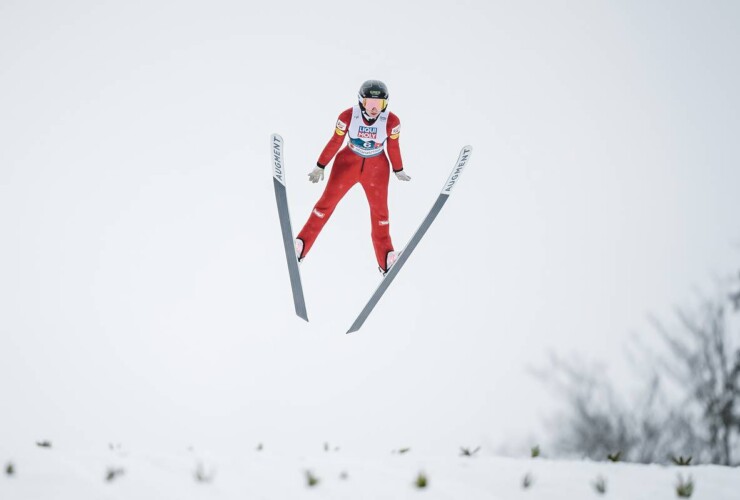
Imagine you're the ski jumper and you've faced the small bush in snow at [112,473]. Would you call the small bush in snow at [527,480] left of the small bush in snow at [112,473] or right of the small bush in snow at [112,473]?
left

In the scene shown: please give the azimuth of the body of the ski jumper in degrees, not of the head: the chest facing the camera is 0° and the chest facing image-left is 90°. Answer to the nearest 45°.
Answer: approximately 0°

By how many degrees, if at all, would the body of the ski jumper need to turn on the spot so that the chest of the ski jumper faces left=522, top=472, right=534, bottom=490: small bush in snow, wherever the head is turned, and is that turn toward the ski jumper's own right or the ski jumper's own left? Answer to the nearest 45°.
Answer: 0° — they already face it

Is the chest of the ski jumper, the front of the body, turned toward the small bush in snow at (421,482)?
yes
